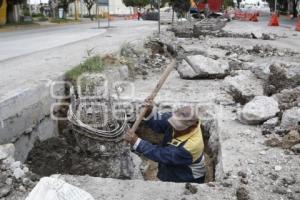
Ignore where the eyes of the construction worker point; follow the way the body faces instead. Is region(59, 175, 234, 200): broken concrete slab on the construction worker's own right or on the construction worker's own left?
on the construction worker's own left

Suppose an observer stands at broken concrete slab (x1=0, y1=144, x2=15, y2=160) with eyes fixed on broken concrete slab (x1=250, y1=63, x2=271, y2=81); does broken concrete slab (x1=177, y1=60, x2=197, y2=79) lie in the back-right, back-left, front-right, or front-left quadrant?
front-left

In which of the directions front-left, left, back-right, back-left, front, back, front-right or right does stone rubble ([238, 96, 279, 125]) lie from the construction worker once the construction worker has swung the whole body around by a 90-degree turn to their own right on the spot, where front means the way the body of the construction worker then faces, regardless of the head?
front-right

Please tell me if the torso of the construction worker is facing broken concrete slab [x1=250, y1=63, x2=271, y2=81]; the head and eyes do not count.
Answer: no

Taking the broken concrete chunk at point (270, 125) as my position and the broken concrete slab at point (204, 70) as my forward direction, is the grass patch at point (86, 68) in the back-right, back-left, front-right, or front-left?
front-left

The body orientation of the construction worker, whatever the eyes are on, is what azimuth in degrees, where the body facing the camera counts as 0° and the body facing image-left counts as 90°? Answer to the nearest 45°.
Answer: approximately 90°

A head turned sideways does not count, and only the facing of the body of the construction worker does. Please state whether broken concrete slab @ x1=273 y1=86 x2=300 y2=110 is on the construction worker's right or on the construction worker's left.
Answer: on the construction worker's right

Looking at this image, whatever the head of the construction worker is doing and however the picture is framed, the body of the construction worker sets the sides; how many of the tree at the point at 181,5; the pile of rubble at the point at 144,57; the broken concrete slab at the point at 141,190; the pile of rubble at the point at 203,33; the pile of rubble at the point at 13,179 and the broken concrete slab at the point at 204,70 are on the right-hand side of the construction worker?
4

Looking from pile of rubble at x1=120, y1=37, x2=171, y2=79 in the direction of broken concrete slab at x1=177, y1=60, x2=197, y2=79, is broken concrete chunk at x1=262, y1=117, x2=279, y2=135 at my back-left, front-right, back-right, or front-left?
front-right

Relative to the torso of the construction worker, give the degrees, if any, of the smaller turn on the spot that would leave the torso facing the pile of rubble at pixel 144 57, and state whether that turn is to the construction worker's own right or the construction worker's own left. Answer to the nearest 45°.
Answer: approximately 90° to the construction worker's own right

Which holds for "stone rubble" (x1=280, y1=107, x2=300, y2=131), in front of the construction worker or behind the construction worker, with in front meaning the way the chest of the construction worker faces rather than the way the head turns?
behind

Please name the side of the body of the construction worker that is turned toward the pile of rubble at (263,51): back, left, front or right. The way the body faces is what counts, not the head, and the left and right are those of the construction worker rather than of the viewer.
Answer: right

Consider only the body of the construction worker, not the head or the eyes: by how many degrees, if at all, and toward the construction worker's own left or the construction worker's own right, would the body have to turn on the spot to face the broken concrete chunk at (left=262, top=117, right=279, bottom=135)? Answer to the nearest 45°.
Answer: approximately 135° to the construction worker's own right

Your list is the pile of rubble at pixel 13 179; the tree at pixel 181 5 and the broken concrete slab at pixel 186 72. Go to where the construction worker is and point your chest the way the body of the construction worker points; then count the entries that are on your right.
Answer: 2

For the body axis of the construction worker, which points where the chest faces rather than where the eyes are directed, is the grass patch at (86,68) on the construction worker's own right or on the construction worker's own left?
on the construction worker's own right

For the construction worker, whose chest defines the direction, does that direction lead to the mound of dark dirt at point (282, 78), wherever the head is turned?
no

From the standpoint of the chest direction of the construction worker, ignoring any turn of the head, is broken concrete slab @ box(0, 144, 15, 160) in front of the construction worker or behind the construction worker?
in front

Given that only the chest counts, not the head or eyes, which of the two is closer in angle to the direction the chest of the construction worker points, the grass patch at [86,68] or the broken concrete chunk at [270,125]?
the grass patch

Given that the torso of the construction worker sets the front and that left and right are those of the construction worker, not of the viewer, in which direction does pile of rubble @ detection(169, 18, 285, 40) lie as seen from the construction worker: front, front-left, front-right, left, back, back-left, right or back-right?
right

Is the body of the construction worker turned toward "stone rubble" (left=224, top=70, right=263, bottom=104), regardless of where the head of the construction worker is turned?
no

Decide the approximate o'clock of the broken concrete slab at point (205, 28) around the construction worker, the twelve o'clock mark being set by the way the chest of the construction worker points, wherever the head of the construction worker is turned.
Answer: The broken concrete slab is roughly at 3 o'clock from the construction worker.

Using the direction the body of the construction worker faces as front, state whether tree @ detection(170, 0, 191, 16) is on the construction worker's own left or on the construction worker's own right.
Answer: on the construction worker's own right
